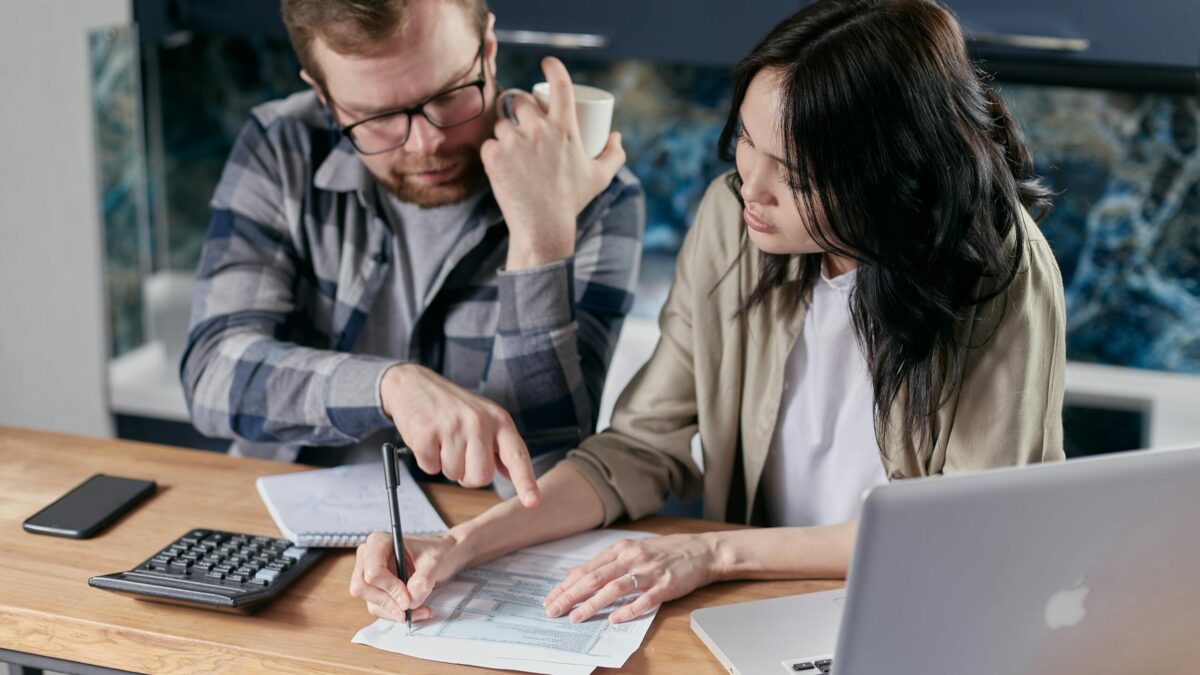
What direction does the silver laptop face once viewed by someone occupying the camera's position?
facing away from the viewer and to the left of the viewer

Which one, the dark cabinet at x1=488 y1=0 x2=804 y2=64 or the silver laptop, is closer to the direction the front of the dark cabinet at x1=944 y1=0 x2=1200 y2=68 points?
the silver laptop

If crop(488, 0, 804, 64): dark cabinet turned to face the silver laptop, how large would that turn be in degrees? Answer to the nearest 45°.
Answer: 0° — it already faces it

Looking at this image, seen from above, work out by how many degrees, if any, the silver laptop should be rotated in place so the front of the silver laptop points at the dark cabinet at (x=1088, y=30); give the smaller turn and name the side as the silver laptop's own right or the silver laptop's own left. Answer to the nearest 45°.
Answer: approximately 45° to the silver laptop's own right

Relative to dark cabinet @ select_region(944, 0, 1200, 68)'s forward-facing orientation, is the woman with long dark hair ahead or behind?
ahead

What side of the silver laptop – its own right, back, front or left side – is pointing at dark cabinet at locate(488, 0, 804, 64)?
front

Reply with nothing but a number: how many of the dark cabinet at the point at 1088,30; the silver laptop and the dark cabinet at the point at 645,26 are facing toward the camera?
2

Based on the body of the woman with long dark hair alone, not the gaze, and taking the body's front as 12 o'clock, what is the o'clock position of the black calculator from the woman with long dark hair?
The black calculator is roughly at 1 o'clock from the woman with long dark hair.

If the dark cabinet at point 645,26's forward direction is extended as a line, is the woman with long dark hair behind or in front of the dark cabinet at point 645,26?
in front
